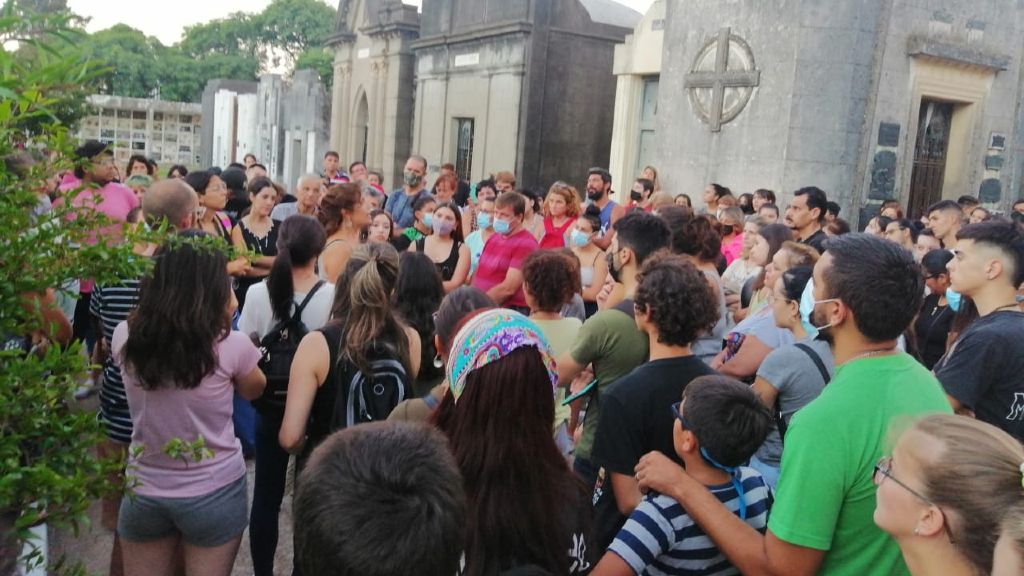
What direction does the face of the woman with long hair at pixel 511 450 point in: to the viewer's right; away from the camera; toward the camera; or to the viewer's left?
away from the camera

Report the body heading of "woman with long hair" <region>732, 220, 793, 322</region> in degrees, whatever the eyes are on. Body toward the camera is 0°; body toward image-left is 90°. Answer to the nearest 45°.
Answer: approximately 90°

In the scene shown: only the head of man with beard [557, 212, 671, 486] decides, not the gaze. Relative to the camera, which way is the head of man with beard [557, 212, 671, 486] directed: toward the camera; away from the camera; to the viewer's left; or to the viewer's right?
to the viewer's left

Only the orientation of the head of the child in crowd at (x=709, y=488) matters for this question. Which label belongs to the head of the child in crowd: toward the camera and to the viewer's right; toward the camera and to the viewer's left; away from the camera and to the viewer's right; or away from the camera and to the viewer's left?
away from the camera and to the viewer's left

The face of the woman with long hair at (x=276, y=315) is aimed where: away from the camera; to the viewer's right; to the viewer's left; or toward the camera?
away from the camera

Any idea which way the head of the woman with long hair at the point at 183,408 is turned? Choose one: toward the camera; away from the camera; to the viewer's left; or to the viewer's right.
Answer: away from the camera
